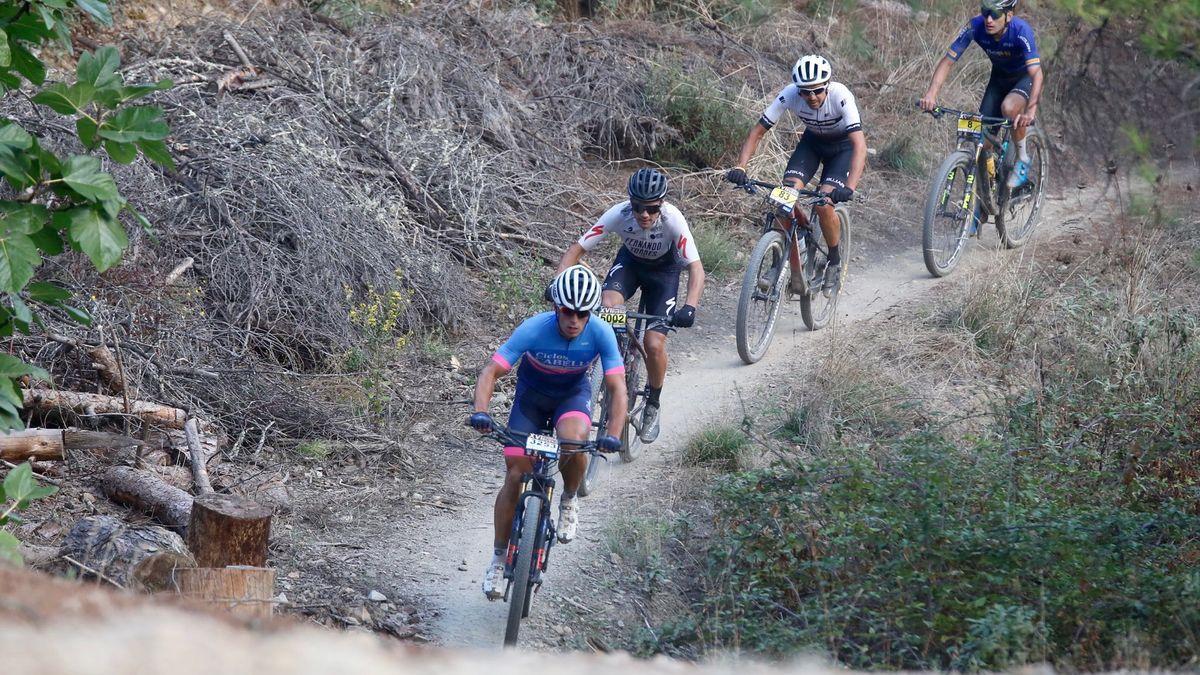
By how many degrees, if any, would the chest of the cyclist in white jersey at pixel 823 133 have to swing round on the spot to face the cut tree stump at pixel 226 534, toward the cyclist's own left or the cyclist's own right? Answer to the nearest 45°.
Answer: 0° — they already face it

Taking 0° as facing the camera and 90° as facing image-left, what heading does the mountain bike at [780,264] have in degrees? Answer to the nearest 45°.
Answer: approximately 45°

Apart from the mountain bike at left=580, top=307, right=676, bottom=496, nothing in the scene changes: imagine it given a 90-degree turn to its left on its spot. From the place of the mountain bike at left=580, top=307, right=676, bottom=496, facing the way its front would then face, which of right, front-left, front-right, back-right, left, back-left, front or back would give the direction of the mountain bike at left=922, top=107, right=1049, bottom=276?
left

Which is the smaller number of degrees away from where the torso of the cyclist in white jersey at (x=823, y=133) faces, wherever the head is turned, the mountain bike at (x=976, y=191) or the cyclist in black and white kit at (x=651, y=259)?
the cyclist in black and white kit

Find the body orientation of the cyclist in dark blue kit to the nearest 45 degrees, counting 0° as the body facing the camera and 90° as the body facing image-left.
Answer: approximately 45°

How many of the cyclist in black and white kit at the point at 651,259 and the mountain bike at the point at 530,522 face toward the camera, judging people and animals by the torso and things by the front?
2

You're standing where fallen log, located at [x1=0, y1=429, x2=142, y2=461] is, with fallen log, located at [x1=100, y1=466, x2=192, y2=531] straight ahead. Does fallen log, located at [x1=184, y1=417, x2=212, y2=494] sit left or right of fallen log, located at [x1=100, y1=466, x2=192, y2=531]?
left

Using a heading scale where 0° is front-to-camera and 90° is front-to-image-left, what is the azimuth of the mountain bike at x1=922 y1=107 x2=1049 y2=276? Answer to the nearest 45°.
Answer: approximately 45°

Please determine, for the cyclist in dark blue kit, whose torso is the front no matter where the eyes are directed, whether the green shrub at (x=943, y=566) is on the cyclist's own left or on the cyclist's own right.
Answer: on the cyclist's own left

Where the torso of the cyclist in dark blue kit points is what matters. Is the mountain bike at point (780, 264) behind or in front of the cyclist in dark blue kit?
in front
